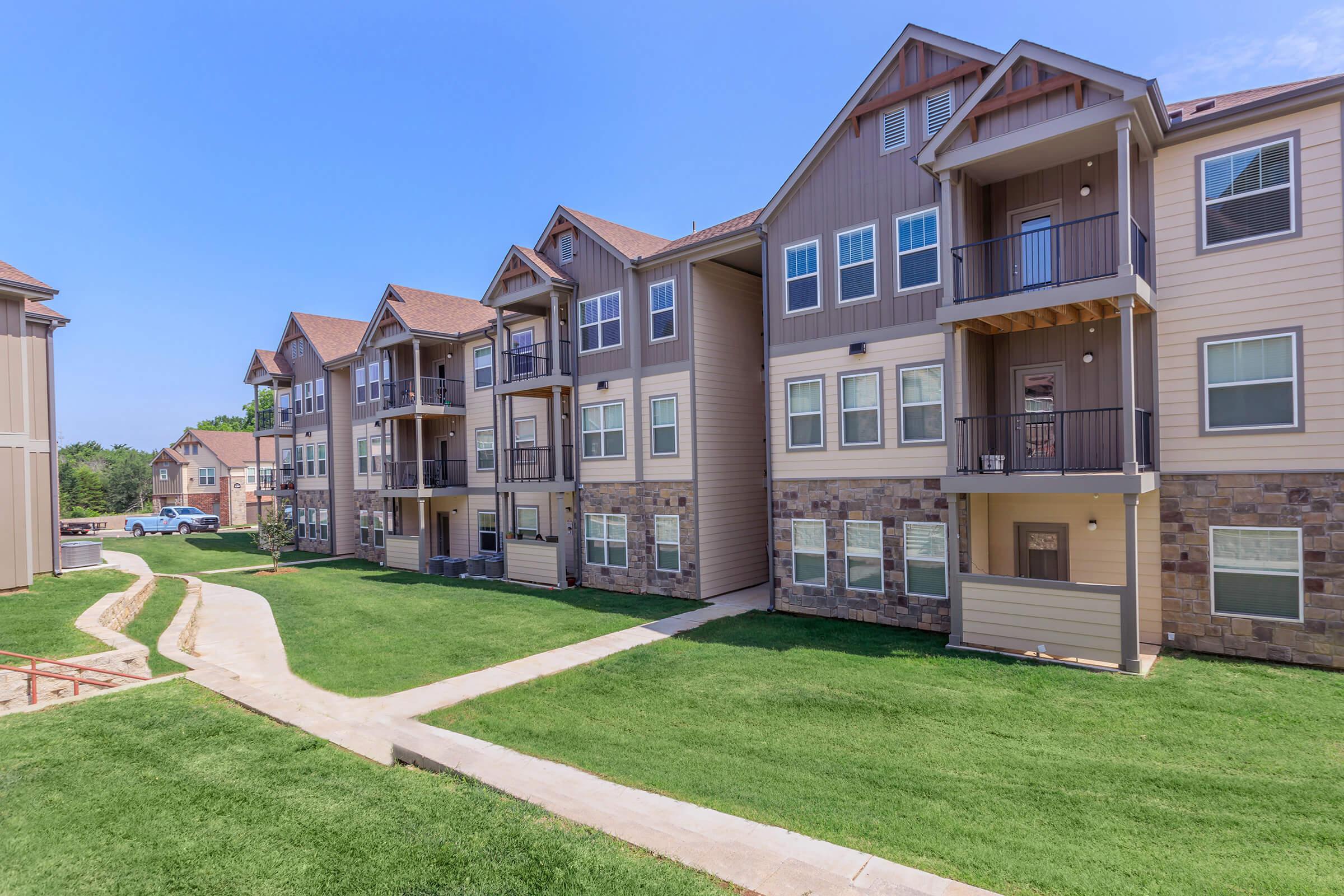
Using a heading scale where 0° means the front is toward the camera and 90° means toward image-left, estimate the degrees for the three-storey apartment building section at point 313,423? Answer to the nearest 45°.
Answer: approximately 45°

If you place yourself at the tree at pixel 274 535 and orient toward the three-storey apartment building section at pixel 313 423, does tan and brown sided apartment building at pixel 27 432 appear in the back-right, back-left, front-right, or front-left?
back-left
